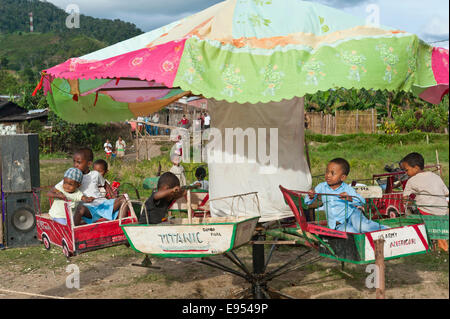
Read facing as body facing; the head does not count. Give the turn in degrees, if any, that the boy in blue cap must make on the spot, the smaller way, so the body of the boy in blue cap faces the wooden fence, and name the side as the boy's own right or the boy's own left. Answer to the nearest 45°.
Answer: approximately 135° to the boy's own left

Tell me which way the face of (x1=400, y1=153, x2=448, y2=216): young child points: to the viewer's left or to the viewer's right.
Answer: to the viewer's left

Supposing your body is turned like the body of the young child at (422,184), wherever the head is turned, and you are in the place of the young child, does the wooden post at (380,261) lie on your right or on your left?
on your left
